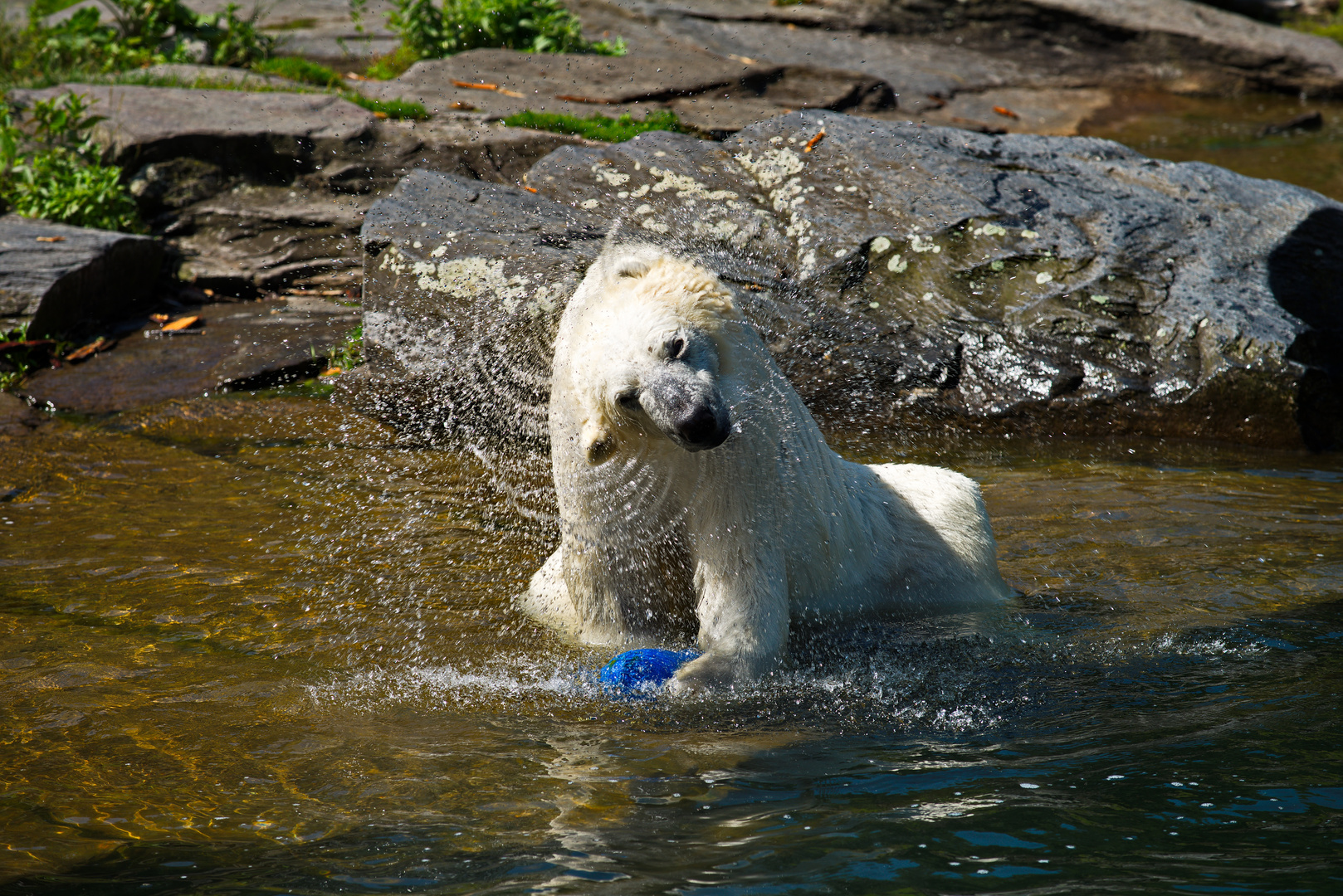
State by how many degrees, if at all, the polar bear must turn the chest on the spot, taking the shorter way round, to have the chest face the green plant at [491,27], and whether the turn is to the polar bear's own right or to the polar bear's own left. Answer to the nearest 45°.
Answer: approximately 135° to the polar bear's own right

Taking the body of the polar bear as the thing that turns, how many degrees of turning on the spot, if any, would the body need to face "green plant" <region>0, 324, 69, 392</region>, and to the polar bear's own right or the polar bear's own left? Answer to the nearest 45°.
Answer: approximately 90° to the polar bear's own right

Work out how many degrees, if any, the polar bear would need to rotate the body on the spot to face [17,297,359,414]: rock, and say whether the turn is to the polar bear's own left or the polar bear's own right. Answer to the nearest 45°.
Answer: approximately 90° to the polar bear's own right

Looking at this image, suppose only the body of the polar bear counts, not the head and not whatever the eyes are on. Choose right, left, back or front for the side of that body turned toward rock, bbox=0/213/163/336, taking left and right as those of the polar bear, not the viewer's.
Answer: right

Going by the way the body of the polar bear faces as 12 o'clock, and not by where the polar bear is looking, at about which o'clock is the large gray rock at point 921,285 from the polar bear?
The large gray rock is roughly at 5 o'clock from the polar bear.

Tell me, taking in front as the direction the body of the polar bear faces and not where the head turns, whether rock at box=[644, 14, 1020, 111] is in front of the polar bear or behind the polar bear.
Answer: behind

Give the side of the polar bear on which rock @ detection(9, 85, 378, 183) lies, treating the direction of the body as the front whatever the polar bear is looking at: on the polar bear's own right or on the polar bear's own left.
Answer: on the polar bear's own right

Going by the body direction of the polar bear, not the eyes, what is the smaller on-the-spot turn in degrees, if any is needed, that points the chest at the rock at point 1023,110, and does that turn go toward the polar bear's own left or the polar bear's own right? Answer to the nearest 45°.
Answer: approximately 135° to the polar bear's own right

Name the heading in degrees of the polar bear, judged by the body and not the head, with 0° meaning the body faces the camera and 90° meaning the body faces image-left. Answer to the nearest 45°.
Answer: approximately 45°

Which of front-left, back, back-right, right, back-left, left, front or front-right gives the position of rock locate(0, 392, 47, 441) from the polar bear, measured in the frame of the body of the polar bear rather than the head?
right

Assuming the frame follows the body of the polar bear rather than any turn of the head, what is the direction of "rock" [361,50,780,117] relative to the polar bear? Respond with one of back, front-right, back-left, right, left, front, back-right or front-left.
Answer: back-right
